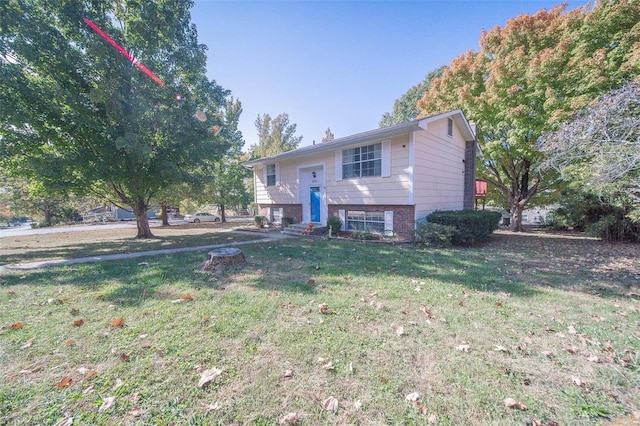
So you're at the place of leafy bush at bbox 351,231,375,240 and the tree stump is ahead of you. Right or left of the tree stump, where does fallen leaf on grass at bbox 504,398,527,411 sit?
left

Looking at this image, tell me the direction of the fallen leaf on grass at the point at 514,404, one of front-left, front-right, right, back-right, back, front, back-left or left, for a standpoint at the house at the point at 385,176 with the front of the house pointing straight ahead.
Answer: front-left

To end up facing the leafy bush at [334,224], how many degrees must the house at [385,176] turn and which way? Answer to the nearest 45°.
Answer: approximately 45° to its right

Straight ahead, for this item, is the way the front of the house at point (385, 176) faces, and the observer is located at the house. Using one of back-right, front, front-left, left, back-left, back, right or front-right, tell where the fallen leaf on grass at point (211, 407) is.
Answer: front-left

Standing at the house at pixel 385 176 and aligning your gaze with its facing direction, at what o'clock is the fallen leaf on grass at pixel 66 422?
The fallen leaf on grass is roughly at 11 o'clock from the house.

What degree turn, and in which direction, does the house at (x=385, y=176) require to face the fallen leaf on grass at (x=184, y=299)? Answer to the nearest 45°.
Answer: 0° — it already faces it

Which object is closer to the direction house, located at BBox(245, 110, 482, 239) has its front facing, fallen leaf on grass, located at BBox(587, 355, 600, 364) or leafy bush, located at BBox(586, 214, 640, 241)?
the fallen leaf on grass

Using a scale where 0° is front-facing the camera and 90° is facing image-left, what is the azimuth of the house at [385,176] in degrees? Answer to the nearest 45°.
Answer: approximately 45°

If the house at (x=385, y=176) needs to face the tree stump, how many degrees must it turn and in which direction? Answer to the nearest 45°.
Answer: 0° — it already faces it

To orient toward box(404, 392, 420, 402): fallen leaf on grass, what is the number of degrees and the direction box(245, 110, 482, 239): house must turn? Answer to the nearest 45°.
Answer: approximately 45° to its left

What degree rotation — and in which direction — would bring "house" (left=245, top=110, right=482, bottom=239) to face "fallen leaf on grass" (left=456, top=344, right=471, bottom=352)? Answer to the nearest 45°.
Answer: approximately 45° to its left
